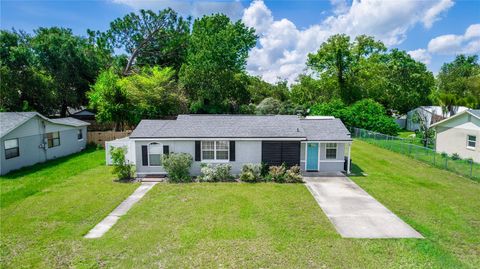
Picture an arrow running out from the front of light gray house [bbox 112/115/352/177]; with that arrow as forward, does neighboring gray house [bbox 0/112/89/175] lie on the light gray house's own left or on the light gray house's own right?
on the light gray house's own right

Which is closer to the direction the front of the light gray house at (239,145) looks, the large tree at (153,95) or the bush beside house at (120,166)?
the bush beside house

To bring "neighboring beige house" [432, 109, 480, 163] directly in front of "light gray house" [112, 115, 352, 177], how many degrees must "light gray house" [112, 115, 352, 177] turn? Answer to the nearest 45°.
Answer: approximately 90° to its left

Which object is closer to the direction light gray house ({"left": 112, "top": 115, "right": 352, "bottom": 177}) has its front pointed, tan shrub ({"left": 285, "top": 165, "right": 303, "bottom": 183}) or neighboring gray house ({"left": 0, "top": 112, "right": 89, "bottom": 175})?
the tan shrub

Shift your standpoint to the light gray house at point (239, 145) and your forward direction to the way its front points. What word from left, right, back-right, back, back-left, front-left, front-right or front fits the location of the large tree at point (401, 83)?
back-left

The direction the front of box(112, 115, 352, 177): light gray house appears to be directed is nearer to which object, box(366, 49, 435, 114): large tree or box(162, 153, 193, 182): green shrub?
the green shrub

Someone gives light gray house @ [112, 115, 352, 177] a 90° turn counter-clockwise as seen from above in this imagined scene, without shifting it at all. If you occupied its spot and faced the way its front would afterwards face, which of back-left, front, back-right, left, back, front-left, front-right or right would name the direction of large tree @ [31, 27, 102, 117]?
back-left

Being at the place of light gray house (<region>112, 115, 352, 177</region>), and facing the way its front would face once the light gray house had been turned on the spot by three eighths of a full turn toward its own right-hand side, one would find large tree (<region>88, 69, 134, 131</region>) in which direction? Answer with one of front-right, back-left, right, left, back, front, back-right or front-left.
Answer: front

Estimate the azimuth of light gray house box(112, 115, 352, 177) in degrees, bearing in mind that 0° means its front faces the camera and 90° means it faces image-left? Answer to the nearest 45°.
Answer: approximately 0°

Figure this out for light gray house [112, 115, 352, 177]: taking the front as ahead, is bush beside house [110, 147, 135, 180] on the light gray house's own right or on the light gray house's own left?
on the light gray house's own right
